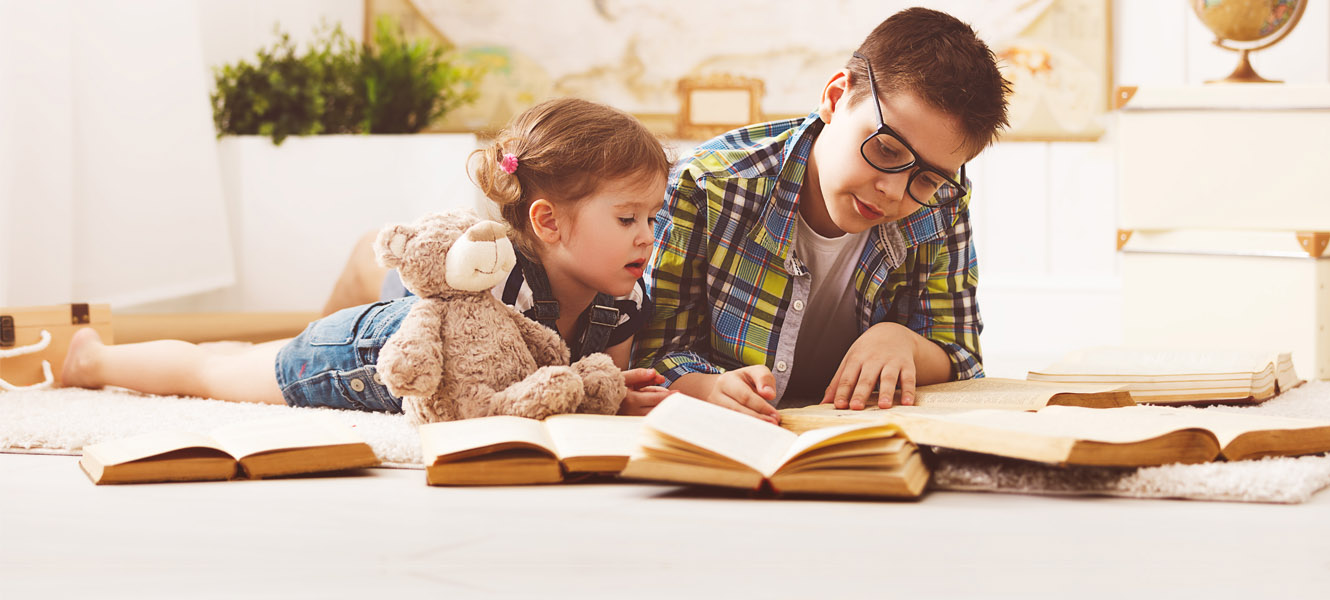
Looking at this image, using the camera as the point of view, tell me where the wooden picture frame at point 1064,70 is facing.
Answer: facing the viewer

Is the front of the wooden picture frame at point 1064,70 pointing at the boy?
yes

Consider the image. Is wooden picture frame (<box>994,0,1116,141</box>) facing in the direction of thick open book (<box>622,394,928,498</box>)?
yes

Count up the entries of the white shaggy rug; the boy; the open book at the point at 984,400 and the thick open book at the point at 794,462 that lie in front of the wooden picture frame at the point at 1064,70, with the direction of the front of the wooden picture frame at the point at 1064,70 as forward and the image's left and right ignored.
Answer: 4

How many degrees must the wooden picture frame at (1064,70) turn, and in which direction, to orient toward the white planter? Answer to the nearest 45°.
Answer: approximately 45° to its right

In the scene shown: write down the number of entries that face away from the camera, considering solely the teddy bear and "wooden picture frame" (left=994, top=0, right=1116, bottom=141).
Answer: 0

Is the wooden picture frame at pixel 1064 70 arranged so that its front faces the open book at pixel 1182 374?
yes

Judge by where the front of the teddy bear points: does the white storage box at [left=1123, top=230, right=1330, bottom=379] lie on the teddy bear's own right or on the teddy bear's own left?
on the teddy bear's own left

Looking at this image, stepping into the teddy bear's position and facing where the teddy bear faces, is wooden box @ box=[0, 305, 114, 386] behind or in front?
behind

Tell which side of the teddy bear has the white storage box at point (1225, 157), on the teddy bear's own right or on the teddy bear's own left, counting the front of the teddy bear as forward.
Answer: on the teddy bear's own left

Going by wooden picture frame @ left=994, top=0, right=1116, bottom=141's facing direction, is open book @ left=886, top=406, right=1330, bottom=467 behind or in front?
in front

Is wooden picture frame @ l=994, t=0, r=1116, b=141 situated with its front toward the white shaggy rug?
yes

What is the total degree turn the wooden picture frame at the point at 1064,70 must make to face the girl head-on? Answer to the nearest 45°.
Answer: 0° — it already faces them

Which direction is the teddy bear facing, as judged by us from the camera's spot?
facing the viewer and to the right of the viewer

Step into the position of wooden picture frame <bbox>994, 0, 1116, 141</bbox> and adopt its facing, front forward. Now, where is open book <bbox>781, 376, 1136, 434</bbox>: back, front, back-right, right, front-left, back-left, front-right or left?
front
